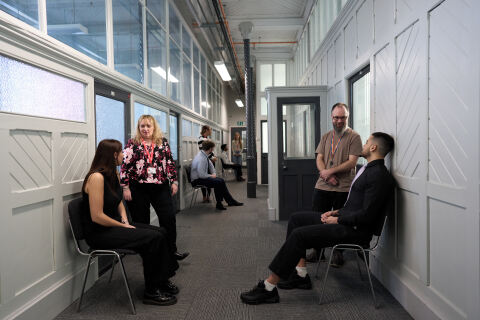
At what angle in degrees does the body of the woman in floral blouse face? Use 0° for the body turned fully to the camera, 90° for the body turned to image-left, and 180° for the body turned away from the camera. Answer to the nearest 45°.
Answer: approximately 0°

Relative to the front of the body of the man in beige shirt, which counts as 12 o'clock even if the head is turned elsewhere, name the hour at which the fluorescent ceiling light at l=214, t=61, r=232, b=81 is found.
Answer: The fluorescent ceiling light is roughly at 5 o'clock from the man in beige shirt.

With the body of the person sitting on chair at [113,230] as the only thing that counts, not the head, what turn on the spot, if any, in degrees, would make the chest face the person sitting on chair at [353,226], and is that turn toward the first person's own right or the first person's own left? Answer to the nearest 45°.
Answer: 0° — they already face them

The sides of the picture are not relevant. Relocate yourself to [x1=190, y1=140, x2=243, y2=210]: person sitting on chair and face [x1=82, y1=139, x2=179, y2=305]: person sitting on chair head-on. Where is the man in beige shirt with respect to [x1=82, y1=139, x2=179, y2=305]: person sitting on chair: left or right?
left

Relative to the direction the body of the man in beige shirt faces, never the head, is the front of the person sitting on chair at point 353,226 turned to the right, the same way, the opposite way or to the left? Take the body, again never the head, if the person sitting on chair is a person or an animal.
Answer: to the right

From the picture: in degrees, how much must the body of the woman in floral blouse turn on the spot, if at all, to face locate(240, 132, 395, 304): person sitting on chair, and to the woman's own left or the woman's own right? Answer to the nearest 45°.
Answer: approximately 45° to the woman's own left

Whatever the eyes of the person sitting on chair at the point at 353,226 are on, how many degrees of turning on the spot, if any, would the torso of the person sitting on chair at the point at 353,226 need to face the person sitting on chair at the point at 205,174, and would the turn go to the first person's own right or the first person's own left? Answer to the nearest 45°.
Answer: approximately 45° to the first person's own right

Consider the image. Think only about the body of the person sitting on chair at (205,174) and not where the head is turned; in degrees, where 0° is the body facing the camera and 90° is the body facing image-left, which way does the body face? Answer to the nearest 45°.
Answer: approximately 270°

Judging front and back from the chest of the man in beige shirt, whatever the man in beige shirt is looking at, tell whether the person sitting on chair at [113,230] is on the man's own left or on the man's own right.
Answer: on the man's own right

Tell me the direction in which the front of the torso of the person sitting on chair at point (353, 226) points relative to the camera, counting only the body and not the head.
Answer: to the viewer's left
